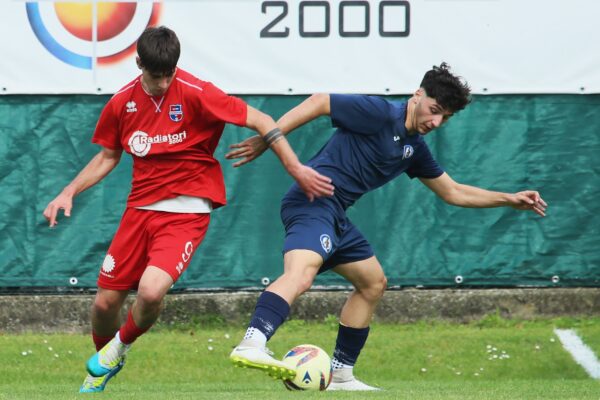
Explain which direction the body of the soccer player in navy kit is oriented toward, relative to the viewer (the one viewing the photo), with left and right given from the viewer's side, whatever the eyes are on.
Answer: facing the viewer and to the right of the viewer

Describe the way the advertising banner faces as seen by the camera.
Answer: facing the viewer

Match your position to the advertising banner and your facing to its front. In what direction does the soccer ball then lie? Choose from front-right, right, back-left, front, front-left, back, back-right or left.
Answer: front

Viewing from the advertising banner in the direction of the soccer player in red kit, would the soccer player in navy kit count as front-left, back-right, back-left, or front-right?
front-left

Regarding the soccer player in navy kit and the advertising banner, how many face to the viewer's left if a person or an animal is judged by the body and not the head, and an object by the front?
0
